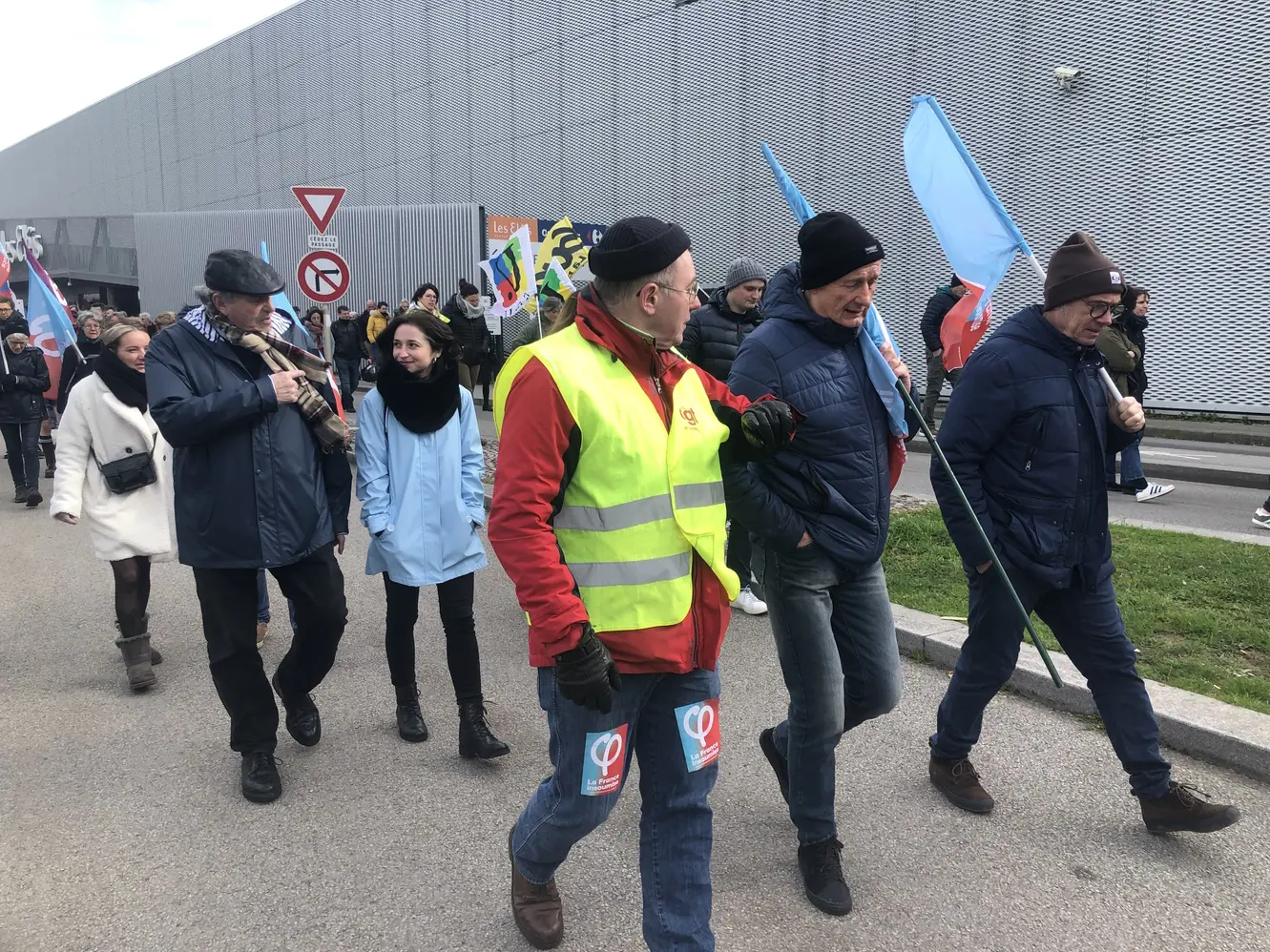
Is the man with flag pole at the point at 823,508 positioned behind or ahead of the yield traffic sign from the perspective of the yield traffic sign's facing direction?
ahead

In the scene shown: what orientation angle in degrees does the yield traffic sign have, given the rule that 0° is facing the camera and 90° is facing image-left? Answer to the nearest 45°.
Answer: approximately 0°

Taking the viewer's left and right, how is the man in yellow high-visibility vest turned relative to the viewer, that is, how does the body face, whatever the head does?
facing the viewer and to the right of the viewer

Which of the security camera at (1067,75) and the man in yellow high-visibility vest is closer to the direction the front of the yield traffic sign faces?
the man in yellow high-visibility vest

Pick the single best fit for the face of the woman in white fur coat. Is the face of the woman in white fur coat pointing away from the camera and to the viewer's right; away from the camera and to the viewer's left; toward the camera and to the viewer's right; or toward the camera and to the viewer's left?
toward the camera and to the viewer's right

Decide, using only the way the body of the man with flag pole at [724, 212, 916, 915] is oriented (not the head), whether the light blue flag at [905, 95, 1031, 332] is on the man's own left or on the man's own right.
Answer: on the man's own left

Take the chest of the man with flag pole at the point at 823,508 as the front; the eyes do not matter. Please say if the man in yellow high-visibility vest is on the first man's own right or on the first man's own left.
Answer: on the first man's own right

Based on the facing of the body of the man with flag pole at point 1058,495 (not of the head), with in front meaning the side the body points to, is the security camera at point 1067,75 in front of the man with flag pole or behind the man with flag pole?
behind

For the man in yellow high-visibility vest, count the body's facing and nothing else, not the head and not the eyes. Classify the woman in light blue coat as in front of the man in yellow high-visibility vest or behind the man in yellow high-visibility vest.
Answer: behind

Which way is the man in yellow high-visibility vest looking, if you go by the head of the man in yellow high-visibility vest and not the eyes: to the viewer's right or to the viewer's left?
to the viewer's right

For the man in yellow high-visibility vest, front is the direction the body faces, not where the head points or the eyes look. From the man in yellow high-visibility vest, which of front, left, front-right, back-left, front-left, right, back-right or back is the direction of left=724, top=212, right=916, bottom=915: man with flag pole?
left

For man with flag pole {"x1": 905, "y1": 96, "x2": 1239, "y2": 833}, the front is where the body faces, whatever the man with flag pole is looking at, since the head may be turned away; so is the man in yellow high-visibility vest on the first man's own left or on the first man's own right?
on the first man's own right

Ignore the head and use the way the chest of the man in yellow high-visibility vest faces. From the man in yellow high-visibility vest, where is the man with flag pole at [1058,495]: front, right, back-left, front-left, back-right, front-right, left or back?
left
